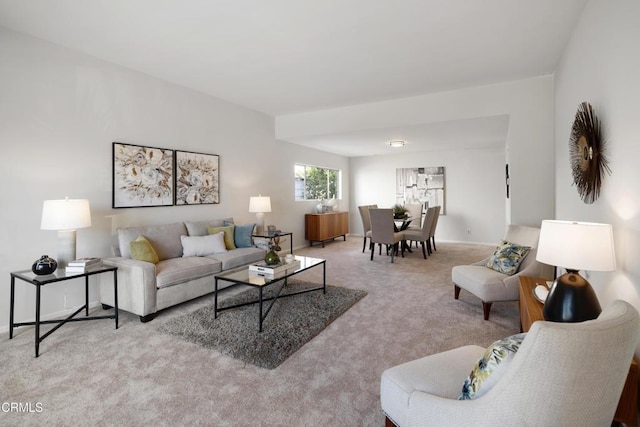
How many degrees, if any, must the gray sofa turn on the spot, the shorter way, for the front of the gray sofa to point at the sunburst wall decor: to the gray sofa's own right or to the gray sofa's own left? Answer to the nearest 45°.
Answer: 0° — it already faces it

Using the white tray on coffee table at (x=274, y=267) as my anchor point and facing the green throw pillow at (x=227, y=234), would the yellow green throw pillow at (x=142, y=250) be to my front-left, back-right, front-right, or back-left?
front-left

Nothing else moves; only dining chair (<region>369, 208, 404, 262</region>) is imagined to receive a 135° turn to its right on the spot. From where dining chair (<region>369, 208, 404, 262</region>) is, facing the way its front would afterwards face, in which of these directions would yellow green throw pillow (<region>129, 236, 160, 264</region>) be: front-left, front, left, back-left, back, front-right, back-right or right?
front-right

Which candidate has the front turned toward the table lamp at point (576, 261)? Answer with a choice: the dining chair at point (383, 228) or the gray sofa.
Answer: the gray sofa

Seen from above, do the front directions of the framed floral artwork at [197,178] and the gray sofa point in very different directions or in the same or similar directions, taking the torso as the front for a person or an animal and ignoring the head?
same or similar directions

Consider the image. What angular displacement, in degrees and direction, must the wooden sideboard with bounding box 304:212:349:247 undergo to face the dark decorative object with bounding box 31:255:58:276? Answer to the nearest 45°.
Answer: approximately 90° to its right

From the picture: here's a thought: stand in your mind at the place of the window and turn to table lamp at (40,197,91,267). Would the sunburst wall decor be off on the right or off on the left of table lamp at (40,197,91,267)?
left

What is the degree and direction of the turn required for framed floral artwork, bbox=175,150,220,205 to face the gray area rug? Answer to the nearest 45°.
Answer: approximately 45° to its right

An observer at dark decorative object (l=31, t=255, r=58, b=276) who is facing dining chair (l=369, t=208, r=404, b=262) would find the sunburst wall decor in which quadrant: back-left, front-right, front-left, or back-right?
front-right

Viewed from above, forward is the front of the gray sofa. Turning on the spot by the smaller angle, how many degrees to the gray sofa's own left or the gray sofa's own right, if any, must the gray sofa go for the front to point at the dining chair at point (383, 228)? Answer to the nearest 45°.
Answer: approximately 45° to the gray sofa's own left

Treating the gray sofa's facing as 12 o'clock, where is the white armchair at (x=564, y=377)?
The white armchair is roughly at 1 o'clock from the gray sofa.

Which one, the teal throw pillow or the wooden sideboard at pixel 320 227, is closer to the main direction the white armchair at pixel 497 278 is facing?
the teal throw pillow

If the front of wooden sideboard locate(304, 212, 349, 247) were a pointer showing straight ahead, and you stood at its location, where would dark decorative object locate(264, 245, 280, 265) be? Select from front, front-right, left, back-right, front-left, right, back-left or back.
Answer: front-right

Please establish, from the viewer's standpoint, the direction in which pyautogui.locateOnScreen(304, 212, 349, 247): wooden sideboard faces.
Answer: facing the viewer and to the right of the viewer

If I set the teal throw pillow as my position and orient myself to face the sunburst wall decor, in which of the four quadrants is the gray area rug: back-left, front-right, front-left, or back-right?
front-right

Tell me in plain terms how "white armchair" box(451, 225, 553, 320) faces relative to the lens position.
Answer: facing the viewer and to the left of the viewer

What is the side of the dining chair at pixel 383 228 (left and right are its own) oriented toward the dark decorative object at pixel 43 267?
back

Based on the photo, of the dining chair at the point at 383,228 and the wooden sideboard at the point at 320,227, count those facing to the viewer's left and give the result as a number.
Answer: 0

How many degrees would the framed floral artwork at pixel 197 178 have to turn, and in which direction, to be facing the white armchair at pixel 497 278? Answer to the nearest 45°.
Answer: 0° — it already faces it
